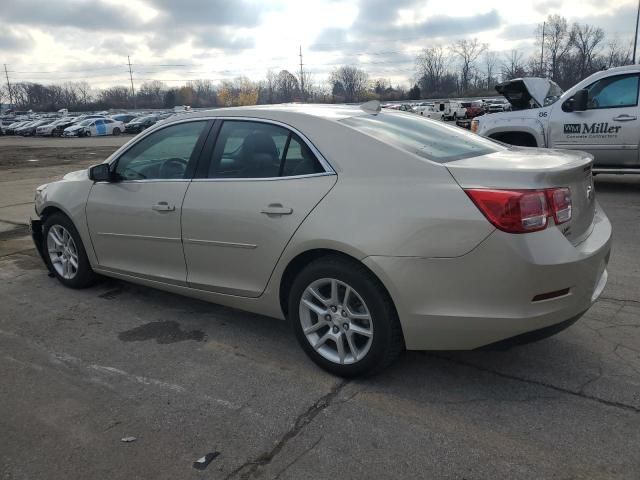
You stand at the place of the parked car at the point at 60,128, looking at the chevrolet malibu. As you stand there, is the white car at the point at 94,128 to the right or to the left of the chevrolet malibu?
left

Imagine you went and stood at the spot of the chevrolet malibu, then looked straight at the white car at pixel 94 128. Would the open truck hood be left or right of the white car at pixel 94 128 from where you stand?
right

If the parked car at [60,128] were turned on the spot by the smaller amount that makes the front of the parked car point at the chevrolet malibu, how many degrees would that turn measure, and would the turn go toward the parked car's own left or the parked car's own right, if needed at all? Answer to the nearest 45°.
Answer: approximately 45° to the parked car's own left

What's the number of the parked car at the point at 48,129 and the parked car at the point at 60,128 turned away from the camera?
0

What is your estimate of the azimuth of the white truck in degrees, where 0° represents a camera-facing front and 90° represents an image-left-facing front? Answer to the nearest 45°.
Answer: approximately 90°

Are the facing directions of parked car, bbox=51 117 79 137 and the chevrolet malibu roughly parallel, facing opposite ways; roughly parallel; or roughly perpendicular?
roughly perpendicular

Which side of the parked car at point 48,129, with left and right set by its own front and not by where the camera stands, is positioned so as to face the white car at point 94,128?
left

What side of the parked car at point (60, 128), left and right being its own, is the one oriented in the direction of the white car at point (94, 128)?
left

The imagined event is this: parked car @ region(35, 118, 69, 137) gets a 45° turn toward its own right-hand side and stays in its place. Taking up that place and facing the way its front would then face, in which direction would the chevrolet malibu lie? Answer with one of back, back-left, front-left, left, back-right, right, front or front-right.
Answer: left

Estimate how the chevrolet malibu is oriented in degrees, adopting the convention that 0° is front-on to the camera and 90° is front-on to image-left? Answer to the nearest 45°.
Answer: approximately 135°

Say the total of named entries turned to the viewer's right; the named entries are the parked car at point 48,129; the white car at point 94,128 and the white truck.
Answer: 0

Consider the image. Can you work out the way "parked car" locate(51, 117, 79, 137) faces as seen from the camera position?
facing the viewer and to the left of the viewer

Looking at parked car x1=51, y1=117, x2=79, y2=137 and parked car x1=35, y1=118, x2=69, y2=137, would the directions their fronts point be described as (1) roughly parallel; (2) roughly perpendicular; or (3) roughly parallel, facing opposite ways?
roughly parallel
